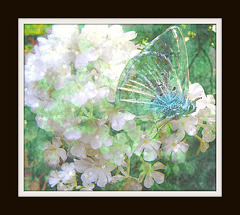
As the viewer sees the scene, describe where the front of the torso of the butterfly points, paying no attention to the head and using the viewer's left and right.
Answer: facing to the right of the viewer

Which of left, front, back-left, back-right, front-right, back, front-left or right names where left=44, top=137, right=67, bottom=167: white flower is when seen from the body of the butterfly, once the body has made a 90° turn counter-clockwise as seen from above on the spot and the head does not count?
left

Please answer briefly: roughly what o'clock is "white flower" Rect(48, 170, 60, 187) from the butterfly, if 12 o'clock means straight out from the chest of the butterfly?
The white flower is roughly at 6 o'clock from the butterfly.
